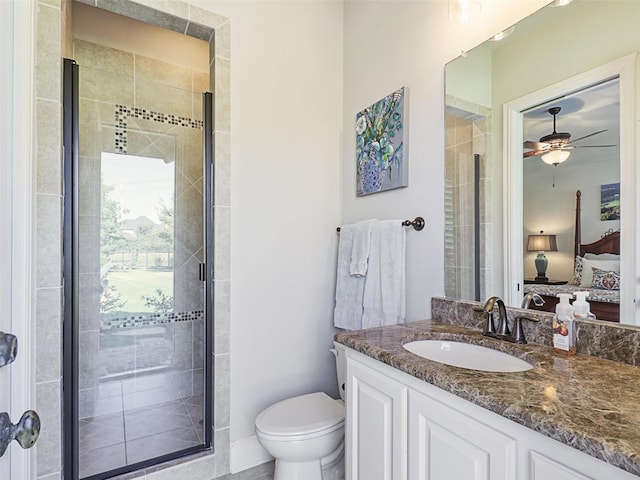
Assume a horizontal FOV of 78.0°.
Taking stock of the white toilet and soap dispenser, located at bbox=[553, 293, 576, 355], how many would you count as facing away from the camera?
0

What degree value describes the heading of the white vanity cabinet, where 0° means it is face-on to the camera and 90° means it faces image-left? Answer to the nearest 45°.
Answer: approximately 45°

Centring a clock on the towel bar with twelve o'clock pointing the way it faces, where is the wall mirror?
The wall mirror is roughly at 9 o'clock from the towel bar.

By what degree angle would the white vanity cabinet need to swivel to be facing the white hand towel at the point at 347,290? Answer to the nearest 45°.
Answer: approximately 90° to its right

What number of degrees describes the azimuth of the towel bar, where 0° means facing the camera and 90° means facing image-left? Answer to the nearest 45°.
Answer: approximately 45°

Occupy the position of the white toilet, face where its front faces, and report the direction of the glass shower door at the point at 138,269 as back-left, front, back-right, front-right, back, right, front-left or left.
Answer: right

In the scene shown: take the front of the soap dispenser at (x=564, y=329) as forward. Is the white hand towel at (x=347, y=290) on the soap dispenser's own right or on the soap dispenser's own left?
on the soap dispenser's own right

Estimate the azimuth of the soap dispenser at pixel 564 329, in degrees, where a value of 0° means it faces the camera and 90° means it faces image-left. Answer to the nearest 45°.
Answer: approximately 45°

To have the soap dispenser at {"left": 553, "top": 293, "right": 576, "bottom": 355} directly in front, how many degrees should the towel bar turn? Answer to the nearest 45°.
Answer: approximately 90° to its left

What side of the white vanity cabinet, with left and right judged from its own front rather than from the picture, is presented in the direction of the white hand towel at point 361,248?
right
